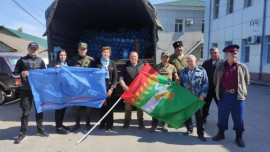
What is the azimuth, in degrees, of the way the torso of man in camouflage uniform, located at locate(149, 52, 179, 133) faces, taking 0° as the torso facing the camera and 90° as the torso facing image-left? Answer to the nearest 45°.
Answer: approximately 0°

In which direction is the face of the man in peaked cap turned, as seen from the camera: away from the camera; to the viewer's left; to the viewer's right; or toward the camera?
toward the camera

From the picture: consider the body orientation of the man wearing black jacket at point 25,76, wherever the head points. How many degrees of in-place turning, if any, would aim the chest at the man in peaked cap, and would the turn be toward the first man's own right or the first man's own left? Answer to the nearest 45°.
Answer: approximately 45° to the first man's own left

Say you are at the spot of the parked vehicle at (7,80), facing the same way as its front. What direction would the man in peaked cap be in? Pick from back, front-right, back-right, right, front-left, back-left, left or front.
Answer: back

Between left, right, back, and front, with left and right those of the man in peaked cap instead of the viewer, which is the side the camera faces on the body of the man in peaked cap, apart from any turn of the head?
front

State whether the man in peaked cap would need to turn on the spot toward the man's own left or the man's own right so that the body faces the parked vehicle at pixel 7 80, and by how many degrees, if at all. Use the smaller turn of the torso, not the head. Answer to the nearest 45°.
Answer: approximately 90° to the man's own right

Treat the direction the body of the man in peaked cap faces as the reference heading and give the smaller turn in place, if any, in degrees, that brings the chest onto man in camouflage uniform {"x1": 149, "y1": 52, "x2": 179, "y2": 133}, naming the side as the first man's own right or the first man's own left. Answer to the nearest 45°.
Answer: approximately 90° to the first man's own right

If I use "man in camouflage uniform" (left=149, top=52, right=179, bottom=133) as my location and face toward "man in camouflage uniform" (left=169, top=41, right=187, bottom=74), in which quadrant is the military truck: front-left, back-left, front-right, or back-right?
front-left

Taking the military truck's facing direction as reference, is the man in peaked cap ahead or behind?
behind

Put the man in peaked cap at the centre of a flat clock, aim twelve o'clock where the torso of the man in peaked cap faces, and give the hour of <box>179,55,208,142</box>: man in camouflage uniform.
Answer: The man in camouflage uniform is roughly at 3 o'clock from the man in peaked cap.

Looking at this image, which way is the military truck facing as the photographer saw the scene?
facing away from the viewer

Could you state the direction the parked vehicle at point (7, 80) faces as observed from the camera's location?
facing away from the viewer and to the left of the viewer

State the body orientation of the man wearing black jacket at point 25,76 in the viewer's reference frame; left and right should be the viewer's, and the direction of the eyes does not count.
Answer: facing the viewer

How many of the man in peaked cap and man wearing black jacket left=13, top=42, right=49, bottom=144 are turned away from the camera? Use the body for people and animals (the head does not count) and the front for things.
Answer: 0

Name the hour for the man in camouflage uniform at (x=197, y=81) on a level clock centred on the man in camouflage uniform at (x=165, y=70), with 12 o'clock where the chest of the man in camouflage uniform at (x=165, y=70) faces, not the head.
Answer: the man in camouflage uniform at (x=197, y=81) is roughly at 10 o'clock from the man in camouflage uniform at (x=165, y=70).

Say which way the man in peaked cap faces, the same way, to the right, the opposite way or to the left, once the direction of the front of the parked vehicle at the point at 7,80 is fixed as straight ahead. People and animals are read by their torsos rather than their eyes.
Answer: to the left

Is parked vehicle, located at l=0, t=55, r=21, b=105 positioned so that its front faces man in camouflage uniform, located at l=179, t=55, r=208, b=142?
no

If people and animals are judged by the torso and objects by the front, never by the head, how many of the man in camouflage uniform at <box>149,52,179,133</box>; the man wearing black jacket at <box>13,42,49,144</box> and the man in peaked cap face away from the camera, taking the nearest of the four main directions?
0

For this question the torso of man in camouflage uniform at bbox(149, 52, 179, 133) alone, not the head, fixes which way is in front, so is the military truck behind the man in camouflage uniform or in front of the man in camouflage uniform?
behind

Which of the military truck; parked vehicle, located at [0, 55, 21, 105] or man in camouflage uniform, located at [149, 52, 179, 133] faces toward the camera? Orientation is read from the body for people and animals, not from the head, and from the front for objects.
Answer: the man in camouflage uniform
